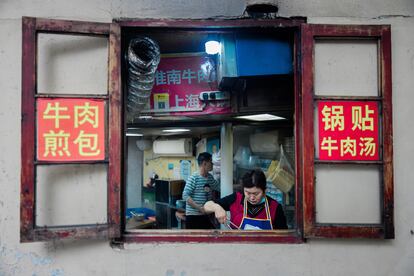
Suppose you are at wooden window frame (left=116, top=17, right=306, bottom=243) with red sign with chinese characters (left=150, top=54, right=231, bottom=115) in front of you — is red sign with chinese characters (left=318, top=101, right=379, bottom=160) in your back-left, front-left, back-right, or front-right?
back-right

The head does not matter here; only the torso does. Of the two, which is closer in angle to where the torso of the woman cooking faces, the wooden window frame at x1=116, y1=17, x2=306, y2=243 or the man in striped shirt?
the wooden window frame

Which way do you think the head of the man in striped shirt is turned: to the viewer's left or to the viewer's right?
to the viewer's right

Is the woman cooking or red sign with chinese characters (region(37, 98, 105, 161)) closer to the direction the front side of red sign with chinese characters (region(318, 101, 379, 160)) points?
the red sign with chinese characters
